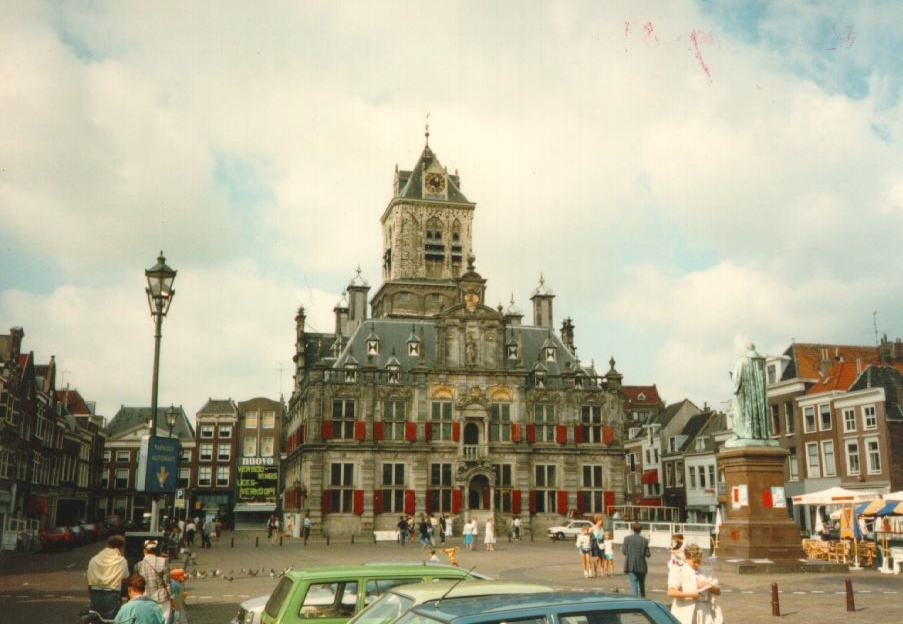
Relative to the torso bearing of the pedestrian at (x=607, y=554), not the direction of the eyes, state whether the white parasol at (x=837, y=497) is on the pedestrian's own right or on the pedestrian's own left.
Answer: on the pedestrian's own left

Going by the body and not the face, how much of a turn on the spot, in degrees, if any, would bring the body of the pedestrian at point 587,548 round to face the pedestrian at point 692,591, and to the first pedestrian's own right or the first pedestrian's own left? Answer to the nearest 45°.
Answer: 0° — they already face them

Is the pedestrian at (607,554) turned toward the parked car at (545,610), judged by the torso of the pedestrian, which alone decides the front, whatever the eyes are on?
yes

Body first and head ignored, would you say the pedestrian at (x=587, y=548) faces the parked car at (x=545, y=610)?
yes

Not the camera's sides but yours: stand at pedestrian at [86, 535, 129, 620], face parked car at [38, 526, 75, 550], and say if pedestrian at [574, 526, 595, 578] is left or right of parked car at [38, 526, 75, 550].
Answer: right

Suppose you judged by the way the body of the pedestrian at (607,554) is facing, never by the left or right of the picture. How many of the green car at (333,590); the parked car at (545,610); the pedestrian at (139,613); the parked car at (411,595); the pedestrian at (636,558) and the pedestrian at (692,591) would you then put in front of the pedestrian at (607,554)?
6

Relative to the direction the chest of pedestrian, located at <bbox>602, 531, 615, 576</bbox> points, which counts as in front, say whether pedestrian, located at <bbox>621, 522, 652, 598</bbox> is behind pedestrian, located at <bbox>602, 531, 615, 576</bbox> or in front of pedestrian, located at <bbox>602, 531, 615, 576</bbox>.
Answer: in front

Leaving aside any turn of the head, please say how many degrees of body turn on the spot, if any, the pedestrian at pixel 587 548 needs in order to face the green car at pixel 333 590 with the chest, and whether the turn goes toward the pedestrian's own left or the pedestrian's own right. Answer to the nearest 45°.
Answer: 0° — they already face it
